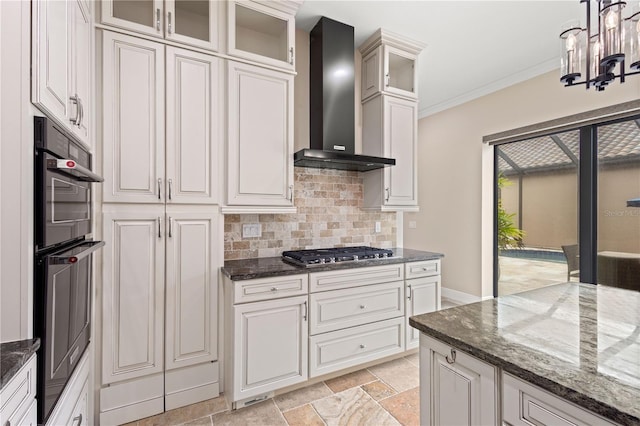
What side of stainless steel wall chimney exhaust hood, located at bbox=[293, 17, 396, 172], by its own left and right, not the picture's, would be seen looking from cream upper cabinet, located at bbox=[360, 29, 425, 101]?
left

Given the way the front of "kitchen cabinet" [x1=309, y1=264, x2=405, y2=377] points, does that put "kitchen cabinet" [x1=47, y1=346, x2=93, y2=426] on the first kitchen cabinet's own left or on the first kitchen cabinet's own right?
on the first kitchen cabinet's own right

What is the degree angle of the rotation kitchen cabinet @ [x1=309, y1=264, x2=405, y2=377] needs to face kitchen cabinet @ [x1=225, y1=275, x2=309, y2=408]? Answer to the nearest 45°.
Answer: approximately 90° to its right

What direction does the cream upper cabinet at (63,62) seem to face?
to the viewer's right

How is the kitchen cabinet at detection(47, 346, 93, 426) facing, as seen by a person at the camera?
facing to the right of the viewer

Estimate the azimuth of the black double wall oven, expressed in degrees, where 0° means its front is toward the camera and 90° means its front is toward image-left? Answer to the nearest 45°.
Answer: approximately 270°

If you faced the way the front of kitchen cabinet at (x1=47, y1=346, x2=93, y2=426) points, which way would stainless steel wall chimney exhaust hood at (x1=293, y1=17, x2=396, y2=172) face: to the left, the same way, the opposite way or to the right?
to the right

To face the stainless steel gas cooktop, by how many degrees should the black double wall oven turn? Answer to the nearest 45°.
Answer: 0° — it already faces it
